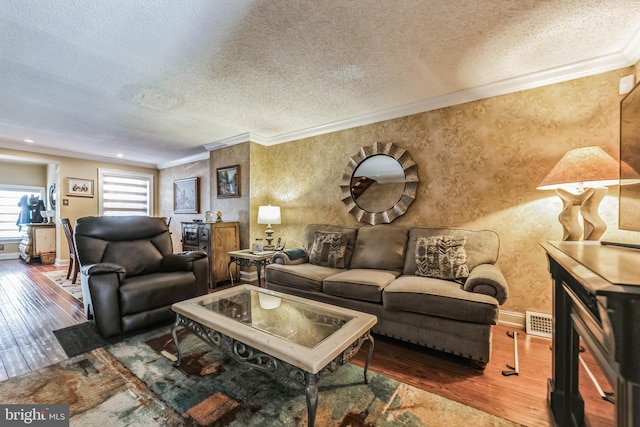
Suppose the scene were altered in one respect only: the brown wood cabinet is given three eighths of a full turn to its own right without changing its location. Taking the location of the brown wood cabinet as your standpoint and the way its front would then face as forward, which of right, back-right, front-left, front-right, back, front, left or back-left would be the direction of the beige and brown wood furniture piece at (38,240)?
front-left

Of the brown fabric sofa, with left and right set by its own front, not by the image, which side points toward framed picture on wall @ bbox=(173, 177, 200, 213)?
right

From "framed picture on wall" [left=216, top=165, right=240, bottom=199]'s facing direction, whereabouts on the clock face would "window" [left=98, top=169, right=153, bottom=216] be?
The window is roughly at 3 o'clock from the framed picture on wall.

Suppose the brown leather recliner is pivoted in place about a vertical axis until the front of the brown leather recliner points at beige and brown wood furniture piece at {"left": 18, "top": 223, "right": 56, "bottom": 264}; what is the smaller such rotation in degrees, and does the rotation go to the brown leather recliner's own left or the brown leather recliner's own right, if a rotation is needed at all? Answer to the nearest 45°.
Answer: approximately 135° to the brown leather recliner's own left

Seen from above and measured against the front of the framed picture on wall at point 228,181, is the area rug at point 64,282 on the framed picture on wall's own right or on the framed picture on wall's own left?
on the framed picture on wall's own right

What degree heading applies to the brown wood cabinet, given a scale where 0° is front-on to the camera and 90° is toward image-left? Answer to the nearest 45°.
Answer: approximately 45°

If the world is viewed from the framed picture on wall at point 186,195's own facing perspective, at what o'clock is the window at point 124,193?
The window is roughly at 3 o'clock from the framed picture on wall.

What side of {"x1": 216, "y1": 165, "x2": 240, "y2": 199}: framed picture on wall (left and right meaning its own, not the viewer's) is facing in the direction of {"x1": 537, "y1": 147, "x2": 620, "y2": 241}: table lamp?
left

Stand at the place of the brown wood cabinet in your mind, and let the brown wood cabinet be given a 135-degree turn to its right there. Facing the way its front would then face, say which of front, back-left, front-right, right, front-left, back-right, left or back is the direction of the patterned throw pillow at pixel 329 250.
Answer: back-right

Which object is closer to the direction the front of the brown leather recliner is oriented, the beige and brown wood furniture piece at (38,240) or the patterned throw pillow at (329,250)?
the patterned throw pillow

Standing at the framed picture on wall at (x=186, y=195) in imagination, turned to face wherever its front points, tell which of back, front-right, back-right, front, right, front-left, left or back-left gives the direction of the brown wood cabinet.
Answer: front-left

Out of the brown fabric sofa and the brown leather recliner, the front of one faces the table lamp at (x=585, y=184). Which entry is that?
the brown leather recliner

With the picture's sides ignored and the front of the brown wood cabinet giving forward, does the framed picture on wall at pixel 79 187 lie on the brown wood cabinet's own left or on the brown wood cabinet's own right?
on the brown wood cabinet's own right
